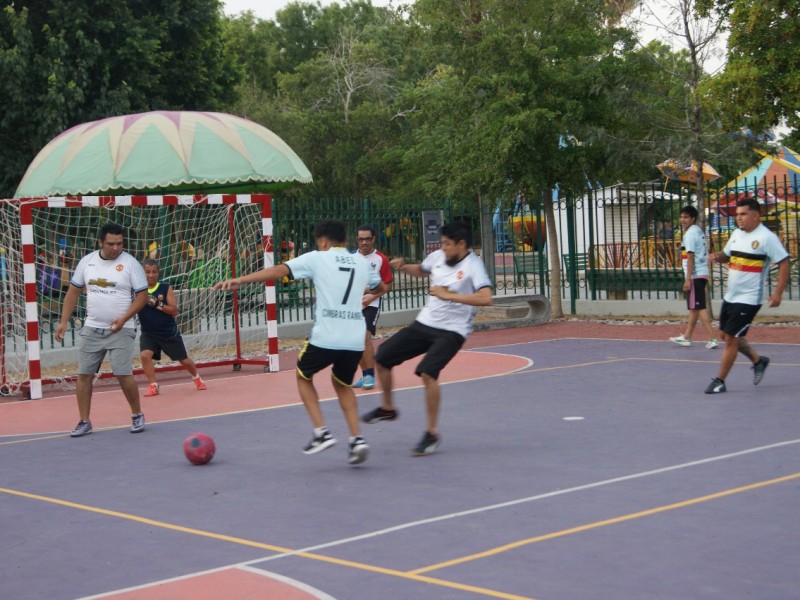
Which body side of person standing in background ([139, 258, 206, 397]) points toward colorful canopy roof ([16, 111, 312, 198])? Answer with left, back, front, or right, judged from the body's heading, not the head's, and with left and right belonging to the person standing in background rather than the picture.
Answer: back

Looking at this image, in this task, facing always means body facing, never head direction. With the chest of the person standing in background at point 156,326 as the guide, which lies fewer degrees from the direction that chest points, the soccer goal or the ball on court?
the ball on court

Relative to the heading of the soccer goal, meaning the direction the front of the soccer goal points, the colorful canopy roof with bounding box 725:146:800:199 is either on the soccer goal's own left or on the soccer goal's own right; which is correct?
on the soccer goal's own left

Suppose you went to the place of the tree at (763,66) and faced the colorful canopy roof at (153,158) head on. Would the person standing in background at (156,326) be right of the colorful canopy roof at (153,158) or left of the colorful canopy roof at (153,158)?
left

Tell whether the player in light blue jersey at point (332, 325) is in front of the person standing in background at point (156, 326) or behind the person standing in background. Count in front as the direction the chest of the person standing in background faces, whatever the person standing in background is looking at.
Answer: in front

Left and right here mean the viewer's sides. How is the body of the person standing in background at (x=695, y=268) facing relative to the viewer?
facing to the left of the viewer

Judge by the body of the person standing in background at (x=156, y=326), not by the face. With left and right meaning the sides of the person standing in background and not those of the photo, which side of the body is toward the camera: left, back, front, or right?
front

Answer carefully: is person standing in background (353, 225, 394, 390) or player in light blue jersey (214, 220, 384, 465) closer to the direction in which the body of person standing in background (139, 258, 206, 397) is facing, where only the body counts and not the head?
the player in light blue jersey

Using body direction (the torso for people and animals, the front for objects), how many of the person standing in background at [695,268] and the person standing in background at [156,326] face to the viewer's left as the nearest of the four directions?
1

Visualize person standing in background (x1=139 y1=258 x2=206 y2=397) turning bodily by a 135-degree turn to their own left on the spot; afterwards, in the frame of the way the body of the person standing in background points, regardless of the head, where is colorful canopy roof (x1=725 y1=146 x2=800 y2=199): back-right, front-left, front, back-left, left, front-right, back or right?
front

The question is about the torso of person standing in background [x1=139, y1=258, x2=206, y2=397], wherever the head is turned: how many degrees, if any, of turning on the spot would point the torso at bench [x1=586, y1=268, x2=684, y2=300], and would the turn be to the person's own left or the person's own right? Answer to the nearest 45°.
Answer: approximately 135° to the person's own left

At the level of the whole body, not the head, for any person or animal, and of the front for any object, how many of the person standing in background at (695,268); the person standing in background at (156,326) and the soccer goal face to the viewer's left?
1

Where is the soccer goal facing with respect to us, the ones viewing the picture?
facing the viewer and to the right of the viewer

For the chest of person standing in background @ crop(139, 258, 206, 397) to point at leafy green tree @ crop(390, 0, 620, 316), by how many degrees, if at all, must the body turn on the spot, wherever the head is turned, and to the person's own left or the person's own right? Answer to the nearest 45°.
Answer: approximately 135° to the person's own left
